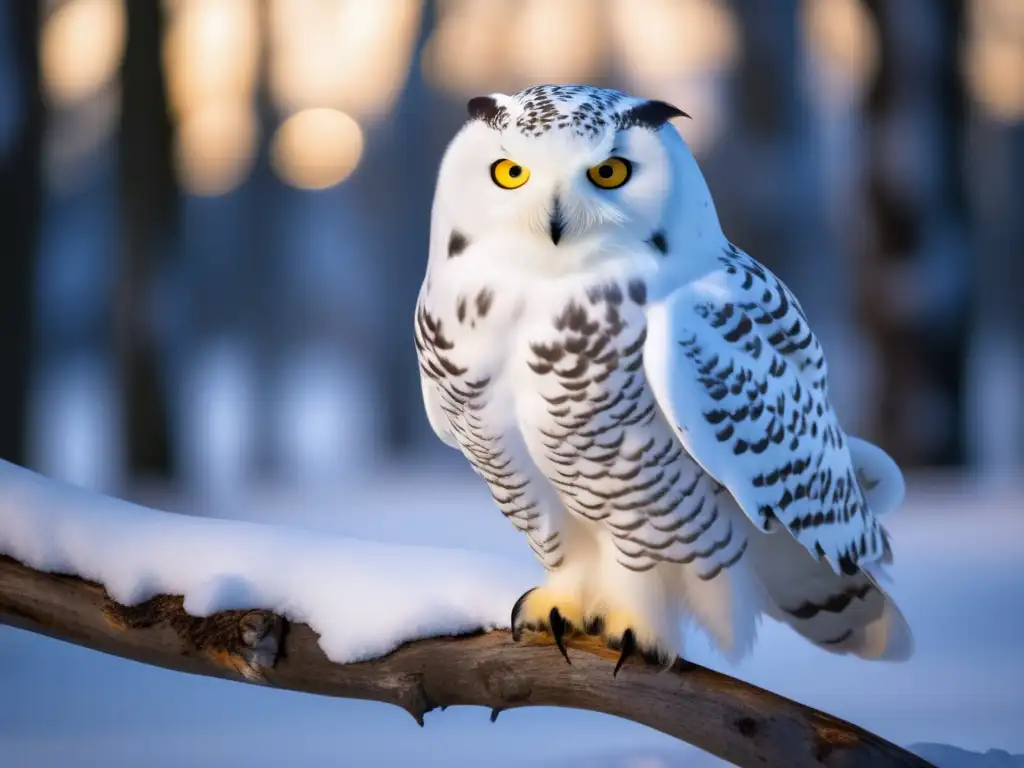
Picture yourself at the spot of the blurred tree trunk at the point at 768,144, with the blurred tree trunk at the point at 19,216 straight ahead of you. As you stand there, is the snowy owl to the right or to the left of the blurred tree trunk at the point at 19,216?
left

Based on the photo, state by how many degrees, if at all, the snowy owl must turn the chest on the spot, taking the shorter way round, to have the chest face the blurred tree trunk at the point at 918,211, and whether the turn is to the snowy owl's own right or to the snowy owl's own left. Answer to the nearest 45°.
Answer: approximately 135° to the snowy owl's own right

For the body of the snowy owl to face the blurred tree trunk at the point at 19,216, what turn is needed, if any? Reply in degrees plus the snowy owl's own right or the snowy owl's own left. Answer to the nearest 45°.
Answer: approximately 90° to the snowy owl's own right

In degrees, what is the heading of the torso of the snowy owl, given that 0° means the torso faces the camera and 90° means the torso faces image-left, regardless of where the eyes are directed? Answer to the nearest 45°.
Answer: approximately 45°

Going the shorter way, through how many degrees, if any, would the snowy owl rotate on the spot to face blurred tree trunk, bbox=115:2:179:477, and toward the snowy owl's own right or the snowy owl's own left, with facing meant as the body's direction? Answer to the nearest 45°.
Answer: approximately 90° to the snowy owl's own right

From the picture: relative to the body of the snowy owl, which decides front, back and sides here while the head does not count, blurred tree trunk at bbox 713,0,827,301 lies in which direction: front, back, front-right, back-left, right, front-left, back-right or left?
back-right
